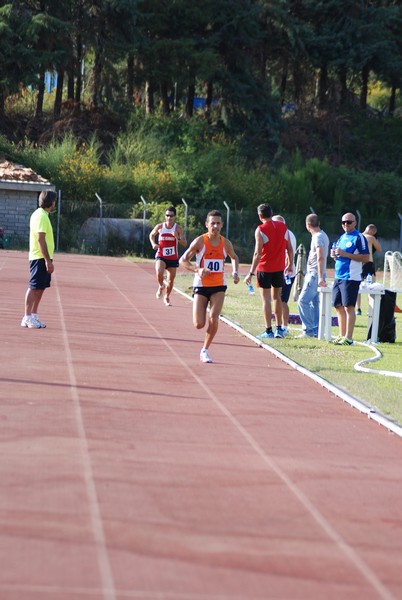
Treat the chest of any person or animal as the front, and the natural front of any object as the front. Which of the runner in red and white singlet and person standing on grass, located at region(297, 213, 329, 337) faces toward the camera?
the runner in red and white singlet

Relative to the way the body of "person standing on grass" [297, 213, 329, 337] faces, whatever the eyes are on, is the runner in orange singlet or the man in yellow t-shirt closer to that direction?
the man in yellow t-shirt

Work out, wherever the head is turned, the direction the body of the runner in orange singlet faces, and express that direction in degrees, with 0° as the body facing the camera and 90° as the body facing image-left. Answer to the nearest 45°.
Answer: approximately 0°

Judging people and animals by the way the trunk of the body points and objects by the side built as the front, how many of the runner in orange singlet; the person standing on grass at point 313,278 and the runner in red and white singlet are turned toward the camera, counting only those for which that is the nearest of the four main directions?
2

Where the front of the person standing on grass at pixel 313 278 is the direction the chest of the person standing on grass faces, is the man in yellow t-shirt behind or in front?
in front

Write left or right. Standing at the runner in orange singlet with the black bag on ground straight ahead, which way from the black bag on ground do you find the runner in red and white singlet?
left

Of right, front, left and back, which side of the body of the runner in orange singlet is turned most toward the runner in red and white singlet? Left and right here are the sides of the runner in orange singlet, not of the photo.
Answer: back

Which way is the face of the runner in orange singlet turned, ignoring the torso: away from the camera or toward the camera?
toward the camera

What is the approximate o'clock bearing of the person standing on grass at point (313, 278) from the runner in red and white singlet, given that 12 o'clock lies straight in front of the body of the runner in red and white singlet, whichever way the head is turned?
The person standing on grass is roughly at 11 o'clock from the runner in red and white singlet.

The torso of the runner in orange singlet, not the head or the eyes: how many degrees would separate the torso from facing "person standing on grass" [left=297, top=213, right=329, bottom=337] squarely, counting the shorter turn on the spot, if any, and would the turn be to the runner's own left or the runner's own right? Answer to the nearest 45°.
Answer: approximately 135° to the runner's own left

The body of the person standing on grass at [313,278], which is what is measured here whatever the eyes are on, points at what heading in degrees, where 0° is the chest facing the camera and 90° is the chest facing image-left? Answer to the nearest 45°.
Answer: approximately 90°

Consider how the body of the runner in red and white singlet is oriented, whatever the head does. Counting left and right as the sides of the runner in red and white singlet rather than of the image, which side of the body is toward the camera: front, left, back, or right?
front
